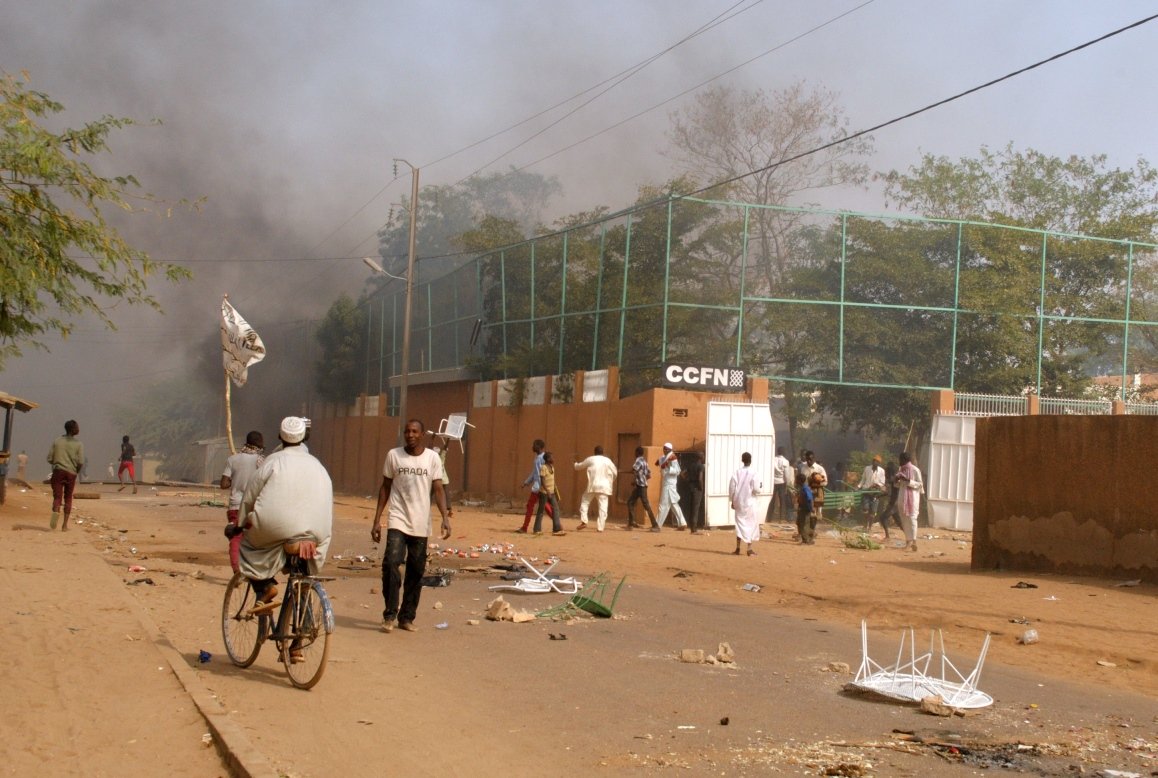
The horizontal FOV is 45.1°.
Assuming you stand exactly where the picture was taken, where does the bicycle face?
facing away from the viewer and to the left of the viewer

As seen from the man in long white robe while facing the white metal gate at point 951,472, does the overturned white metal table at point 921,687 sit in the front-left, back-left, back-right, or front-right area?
back-right

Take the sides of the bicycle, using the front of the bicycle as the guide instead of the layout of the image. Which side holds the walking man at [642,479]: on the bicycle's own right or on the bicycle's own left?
on the bicycle's own right

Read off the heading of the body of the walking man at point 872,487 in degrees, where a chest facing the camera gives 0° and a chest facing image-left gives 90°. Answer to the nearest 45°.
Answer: approximately 0°

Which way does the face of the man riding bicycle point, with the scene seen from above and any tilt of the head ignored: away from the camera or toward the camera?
away from the camera
